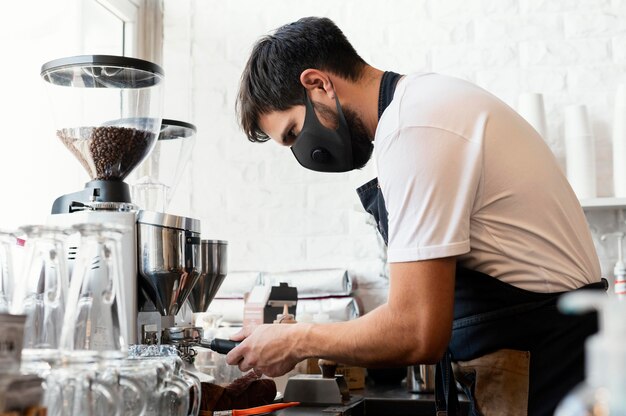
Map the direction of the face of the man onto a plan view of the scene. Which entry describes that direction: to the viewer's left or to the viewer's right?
to the viewer's left

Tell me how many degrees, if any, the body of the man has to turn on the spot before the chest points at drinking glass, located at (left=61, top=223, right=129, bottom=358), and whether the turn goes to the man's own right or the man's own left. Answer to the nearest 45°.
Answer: approximately 45° to the man's own left

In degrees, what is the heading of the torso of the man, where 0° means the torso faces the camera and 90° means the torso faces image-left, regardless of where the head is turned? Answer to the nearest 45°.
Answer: approximately 90°

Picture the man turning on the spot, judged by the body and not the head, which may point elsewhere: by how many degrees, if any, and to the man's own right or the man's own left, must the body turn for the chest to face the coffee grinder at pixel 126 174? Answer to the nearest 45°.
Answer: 0° — they already face it
